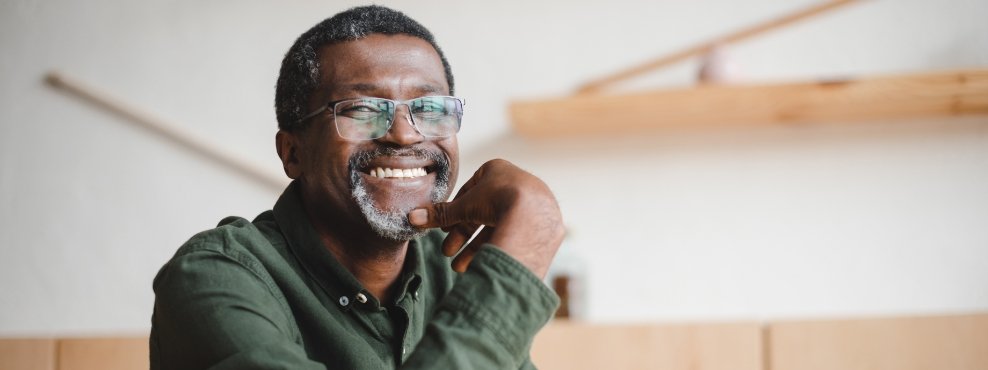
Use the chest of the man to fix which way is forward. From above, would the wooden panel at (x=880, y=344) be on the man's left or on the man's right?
on the man's left

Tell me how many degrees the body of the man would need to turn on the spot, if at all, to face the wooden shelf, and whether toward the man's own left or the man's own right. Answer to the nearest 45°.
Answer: approximately 90° to the man's own left

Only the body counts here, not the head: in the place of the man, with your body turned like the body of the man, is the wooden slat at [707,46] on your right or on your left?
on your left

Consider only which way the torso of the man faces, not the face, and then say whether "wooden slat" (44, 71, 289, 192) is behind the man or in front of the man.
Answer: behind

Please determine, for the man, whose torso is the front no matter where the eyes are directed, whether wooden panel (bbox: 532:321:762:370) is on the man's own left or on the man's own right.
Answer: on the man's own left

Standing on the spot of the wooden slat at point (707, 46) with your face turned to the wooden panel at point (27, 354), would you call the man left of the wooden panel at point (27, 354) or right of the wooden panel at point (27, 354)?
left

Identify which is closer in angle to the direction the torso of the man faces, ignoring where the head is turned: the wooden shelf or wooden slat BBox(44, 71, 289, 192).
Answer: the wooden shelf

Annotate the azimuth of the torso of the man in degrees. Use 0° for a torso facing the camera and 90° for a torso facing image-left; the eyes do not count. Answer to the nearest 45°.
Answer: approximately 315°

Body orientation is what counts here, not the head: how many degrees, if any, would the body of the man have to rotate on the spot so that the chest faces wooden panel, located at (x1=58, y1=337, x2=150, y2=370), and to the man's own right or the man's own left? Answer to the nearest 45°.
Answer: approximately 180°
